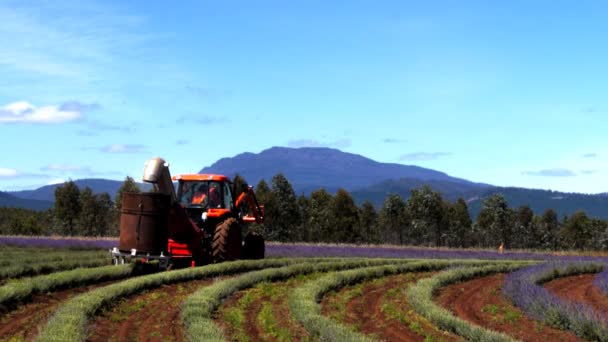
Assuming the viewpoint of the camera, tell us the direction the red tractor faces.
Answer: facing away from the viewer and to the right of the viewer

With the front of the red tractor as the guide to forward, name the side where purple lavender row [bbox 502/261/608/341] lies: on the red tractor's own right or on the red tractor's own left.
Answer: on the red tractor's own right

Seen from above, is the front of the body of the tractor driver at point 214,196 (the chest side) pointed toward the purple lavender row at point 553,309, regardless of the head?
no

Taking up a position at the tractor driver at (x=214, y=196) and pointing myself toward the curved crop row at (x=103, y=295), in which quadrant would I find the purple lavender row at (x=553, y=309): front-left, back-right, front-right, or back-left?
front-left

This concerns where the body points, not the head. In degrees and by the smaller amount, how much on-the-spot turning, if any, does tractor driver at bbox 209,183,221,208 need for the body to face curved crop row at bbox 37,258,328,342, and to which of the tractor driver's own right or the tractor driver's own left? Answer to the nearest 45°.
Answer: approximately 135° to the tractor driver's own right

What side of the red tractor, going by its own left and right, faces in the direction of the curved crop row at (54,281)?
back
